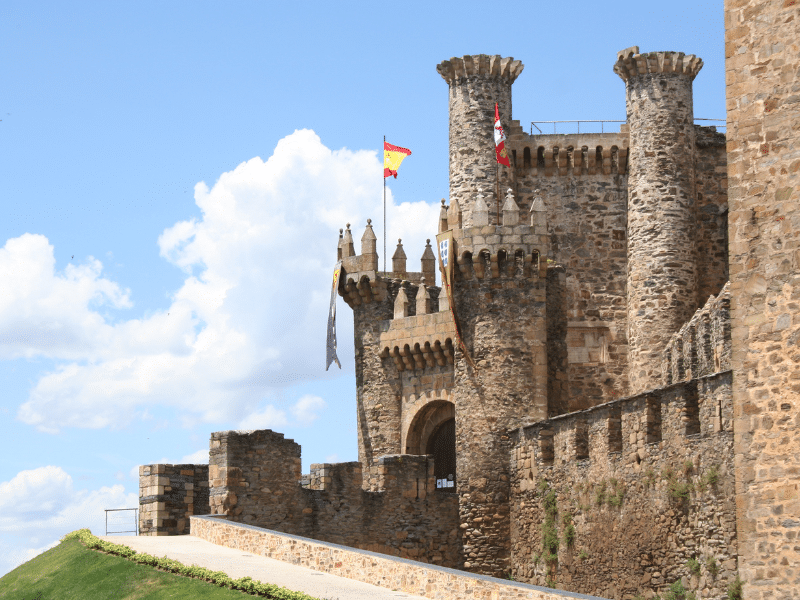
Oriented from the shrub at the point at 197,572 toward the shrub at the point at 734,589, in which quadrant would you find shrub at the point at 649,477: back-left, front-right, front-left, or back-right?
front-left

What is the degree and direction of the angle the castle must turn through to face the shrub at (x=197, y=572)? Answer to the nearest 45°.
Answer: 0° — it already faces it

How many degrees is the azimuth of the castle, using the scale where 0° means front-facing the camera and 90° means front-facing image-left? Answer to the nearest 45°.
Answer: approximately 45°
